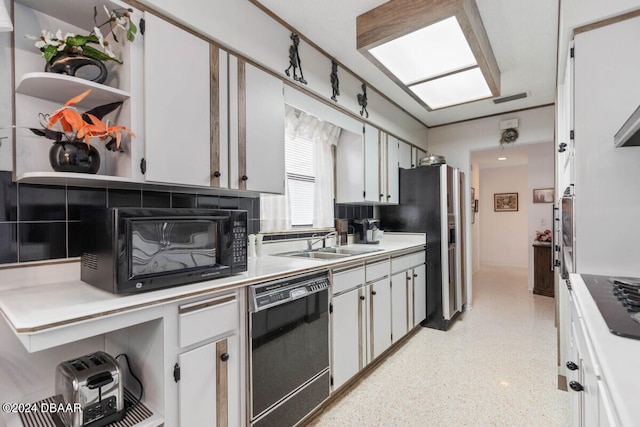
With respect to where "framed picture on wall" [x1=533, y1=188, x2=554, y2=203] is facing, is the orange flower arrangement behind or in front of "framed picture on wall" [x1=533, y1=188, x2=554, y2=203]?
in front

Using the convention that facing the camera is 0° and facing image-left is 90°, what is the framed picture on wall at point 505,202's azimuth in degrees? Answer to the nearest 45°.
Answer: approximately 0°

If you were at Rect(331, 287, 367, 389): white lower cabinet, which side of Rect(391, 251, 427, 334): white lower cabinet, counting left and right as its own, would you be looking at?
right

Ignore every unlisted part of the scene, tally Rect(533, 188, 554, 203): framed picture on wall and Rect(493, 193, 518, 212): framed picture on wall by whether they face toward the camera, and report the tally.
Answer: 2

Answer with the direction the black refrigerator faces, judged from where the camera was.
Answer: facing to the right of the viewer

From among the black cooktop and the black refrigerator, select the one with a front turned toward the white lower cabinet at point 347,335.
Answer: the black cooktop

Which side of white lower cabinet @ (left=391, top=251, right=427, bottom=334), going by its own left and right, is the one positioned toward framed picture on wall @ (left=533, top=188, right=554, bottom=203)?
left

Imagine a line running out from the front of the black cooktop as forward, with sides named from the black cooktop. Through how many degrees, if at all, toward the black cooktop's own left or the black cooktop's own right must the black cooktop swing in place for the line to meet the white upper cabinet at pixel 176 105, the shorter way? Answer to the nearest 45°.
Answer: approximately 45° to the black cooktop's own left

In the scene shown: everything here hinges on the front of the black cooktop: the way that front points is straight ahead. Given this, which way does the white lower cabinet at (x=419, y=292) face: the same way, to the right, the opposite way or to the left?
the opposite way

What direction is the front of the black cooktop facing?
to the viewer's left
